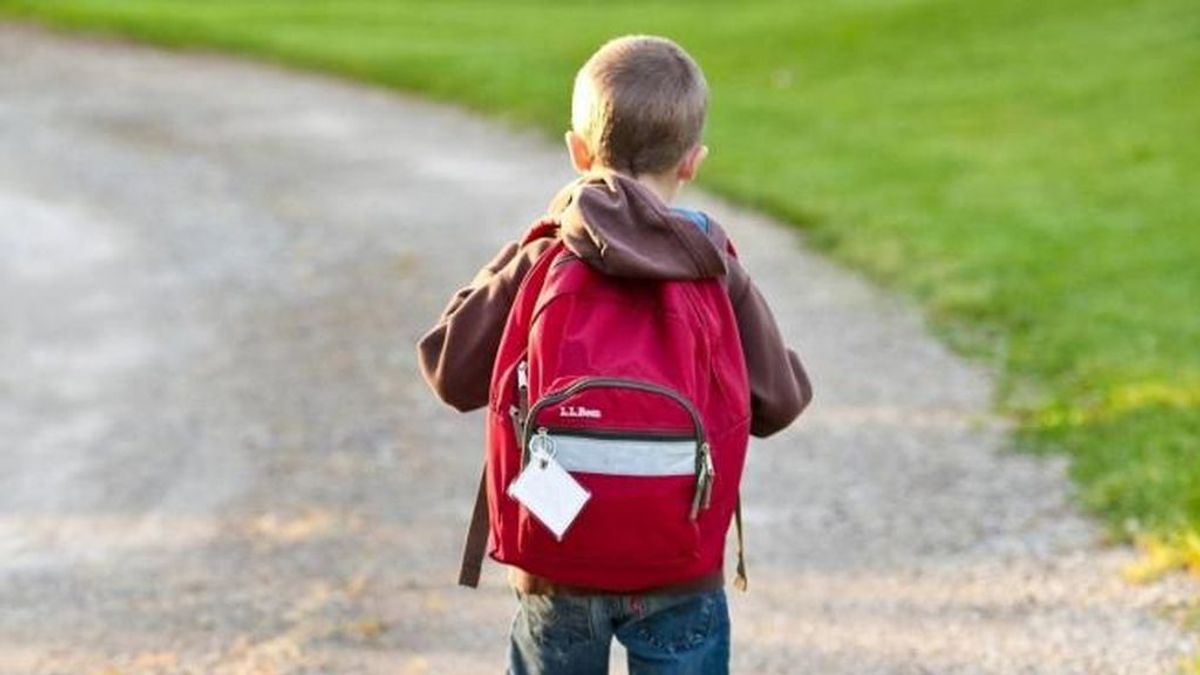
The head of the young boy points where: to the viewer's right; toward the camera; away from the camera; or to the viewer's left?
away from the camera

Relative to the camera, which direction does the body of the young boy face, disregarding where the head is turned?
away from the camera
